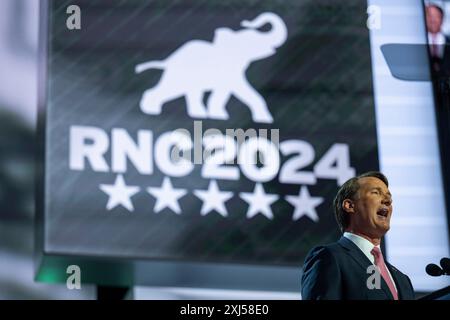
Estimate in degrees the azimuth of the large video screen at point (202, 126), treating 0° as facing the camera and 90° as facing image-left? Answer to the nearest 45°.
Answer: approximately 0°

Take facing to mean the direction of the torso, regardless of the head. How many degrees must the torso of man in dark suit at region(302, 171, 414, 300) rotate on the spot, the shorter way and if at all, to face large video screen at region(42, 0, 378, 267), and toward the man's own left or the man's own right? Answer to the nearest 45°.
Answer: approximately 180°

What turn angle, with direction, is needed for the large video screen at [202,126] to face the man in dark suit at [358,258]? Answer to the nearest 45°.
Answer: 0° — it already faces them
